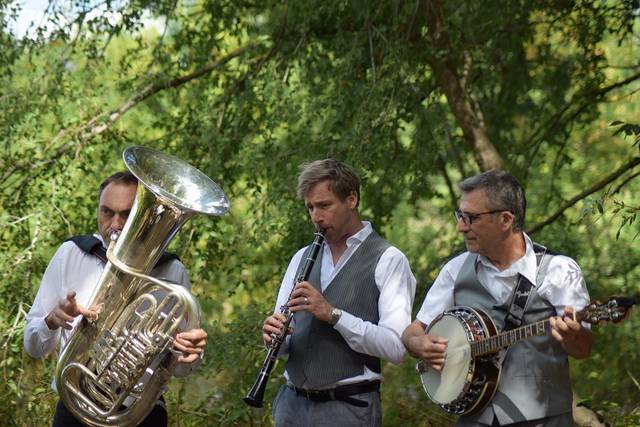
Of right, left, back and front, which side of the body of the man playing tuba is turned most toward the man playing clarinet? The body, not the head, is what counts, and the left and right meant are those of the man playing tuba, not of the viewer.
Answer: left

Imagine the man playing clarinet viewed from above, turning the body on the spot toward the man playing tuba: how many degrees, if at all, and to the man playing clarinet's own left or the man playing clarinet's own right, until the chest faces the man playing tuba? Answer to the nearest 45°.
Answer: approximately 45° to the man playing clarinet's own right

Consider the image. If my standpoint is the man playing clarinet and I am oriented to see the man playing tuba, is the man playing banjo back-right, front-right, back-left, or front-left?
back-left

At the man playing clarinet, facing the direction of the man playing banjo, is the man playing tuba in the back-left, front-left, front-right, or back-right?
back-right

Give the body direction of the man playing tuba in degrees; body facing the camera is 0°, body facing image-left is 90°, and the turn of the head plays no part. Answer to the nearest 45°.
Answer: approximately 0°

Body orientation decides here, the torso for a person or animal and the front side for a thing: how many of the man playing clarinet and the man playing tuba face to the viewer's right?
0

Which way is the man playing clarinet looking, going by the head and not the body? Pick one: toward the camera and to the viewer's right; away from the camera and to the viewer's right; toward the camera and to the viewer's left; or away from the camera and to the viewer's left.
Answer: toward the camera and to the viewer's left

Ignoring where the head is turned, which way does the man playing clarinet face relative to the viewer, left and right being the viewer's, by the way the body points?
facing the viewer and to the left of the viewer

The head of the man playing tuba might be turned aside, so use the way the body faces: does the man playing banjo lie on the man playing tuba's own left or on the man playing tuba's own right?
on the man playing tuba's own left
